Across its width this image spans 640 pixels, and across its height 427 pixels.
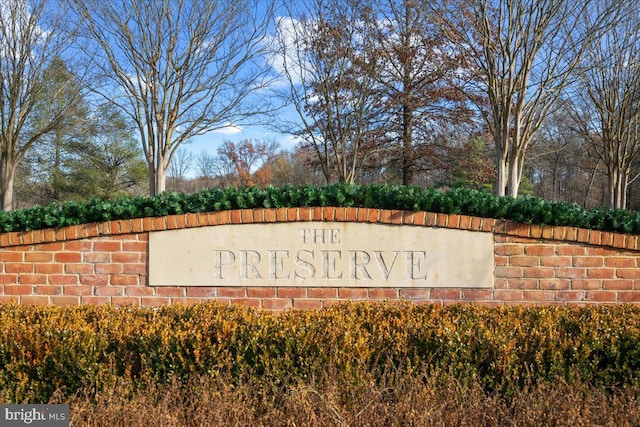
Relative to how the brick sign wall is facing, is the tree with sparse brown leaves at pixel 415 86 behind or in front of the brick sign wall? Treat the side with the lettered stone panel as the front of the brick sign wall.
behind

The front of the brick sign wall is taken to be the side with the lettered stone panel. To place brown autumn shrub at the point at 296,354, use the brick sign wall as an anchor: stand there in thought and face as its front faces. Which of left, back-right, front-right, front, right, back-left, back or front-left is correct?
front

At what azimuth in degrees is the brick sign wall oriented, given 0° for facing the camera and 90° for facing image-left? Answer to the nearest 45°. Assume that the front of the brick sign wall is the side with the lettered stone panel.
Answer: approximately 0°

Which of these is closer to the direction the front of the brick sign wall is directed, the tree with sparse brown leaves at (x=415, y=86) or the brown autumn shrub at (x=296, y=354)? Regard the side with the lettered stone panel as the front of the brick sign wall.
the brown autumn shrub

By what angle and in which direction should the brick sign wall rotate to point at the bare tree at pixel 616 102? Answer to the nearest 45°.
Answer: approximately 135° to its left
